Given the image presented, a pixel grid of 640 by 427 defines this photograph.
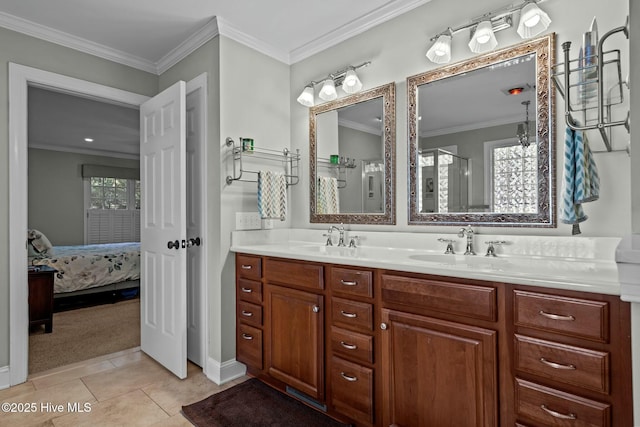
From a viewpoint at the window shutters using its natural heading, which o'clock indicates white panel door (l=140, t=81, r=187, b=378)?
The white panel door is roughly at 12 o'clock from the window shutters.

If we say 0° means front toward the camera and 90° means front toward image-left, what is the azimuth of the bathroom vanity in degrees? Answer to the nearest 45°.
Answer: approximately 45°

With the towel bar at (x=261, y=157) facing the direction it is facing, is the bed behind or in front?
behind

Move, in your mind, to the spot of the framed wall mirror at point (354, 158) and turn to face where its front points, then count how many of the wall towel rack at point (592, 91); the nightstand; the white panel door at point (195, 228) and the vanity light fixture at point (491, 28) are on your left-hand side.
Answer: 2

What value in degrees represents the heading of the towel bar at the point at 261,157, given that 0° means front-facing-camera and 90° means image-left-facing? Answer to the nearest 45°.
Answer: approximately 315°
